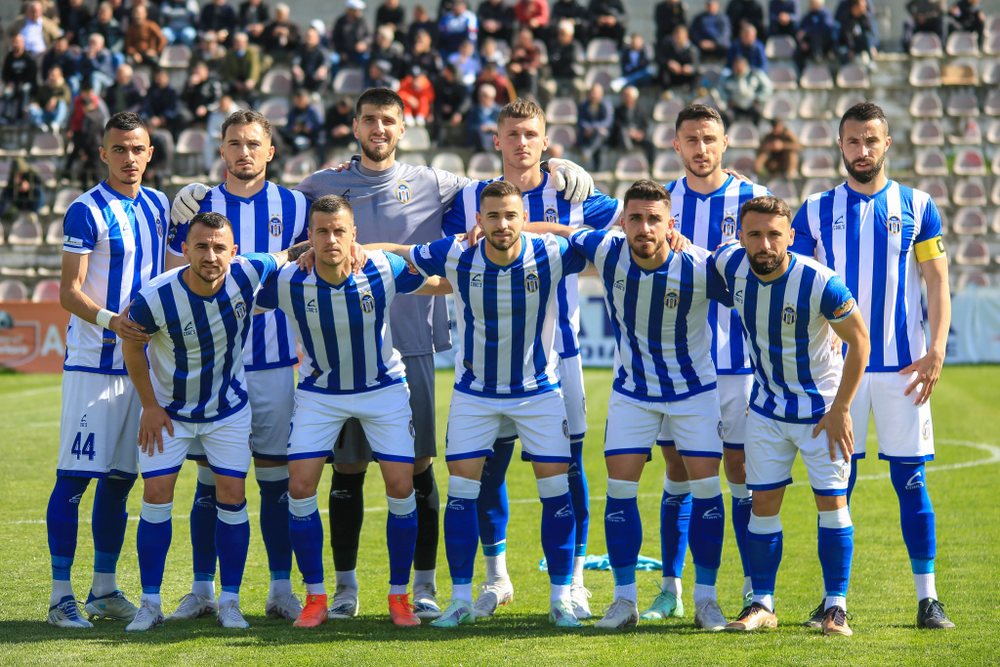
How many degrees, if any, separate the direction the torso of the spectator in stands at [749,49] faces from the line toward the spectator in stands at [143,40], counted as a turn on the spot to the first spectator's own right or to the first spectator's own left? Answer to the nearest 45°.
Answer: approximately 90° to the first spectator's own right

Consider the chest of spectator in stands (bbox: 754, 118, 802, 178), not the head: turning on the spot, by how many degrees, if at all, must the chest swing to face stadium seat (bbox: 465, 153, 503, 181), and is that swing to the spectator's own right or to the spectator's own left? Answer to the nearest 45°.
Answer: approximately 90° to the spectator's own right

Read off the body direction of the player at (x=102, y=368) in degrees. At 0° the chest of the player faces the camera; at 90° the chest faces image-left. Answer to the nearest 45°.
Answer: approximately 315°

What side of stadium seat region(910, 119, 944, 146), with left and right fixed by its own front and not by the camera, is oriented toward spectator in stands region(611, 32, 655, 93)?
right

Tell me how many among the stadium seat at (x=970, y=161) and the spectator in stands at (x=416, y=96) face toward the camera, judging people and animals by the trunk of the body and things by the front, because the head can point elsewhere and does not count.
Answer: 2

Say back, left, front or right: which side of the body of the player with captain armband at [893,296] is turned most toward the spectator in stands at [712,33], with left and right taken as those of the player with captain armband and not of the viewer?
back

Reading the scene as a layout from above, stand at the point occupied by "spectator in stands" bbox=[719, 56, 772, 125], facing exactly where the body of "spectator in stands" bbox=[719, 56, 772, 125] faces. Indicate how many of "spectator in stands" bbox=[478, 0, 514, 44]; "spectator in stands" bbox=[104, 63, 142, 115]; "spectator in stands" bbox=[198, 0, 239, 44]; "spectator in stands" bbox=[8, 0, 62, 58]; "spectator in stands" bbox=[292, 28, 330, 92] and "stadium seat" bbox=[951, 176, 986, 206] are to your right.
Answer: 5

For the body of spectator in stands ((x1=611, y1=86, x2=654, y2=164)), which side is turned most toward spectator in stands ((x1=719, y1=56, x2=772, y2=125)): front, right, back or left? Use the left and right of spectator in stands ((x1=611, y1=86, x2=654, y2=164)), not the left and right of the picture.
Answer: left

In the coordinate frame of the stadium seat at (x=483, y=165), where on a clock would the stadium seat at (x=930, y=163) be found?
the stadium seat at (x=930, y=163) is roughly at 9 o'clock from the stadium seat at (x=483, y=165).

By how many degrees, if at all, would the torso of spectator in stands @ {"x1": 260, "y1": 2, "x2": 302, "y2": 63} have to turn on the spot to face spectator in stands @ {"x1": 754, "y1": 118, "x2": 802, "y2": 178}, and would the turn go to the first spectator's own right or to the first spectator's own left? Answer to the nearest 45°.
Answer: approximately 45° to the first spectator's own left
